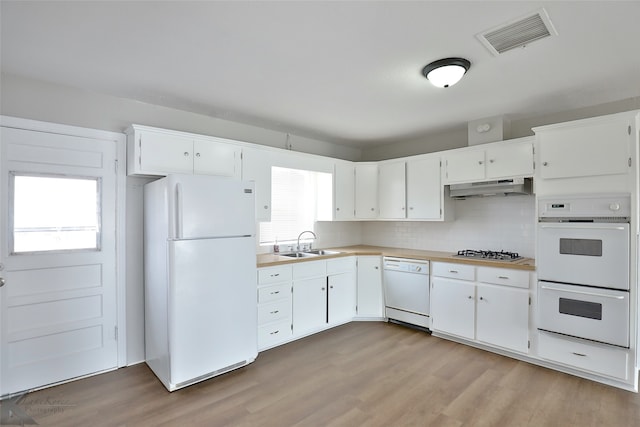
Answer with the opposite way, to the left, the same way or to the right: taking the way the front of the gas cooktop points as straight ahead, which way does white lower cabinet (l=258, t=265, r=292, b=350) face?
to the left

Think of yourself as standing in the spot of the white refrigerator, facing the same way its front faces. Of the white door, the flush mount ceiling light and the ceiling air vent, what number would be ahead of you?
2

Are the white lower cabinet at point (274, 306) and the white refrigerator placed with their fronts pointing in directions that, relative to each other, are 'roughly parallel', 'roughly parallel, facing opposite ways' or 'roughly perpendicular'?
roughly parallel

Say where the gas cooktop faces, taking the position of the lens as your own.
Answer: facing the viewer

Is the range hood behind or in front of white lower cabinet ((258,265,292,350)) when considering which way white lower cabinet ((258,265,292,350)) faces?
in front

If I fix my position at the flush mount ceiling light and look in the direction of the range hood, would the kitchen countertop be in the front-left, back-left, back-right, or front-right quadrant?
front-left

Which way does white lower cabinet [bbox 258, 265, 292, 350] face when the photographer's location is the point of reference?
facing the viewer and to the right of the viewer

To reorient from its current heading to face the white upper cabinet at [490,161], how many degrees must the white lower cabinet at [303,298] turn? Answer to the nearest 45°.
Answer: approximately 45° to its left

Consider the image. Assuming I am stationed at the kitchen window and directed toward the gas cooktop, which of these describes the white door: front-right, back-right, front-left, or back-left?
back-right

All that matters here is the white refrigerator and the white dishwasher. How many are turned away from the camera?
0

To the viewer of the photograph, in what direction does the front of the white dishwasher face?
facing the viewer and to the left of the viewer

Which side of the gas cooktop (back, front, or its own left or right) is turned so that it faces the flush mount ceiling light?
front

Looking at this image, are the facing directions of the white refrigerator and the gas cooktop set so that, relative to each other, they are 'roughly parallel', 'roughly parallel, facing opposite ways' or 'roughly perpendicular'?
roughly perpendicular

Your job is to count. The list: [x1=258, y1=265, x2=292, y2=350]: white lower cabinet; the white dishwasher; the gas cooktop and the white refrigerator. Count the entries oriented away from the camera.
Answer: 0

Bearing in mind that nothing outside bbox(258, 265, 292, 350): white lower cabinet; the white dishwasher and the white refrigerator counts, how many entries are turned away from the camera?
0

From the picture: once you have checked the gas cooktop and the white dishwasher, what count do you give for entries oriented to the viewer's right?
0

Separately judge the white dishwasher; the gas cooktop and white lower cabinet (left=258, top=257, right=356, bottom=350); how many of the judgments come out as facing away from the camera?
0

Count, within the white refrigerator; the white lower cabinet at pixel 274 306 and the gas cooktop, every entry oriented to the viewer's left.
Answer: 0
